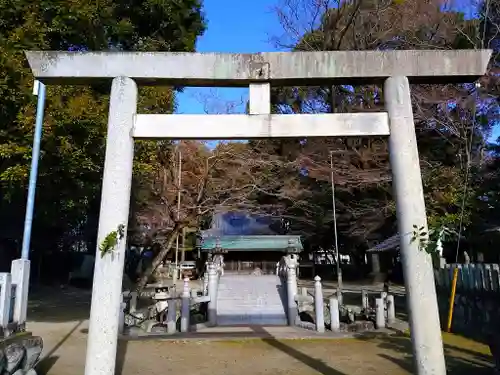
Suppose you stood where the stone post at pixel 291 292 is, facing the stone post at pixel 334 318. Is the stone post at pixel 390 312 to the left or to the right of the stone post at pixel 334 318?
left

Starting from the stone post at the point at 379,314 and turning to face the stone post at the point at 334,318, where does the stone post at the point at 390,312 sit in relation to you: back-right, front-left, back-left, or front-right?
back-right

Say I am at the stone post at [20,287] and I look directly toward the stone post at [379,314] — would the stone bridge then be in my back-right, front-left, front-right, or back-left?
front-left

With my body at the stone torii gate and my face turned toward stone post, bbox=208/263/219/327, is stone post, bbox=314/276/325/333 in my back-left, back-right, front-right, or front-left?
front-right
